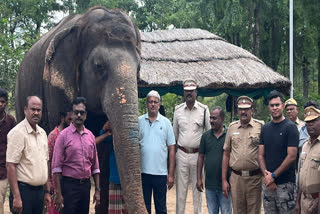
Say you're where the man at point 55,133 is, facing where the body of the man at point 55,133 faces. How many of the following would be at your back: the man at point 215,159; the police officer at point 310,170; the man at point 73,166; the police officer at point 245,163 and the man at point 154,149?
0

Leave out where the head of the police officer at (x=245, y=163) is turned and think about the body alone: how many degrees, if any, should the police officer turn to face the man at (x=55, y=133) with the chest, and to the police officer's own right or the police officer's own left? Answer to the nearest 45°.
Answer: approximately 90° to the police officer's own right

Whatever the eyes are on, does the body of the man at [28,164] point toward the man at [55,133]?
no

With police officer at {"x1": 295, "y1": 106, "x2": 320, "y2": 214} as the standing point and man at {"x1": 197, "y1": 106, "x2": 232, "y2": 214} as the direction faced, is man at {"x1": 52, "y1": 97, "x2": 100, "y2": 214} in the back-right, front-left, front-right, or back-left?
front-left

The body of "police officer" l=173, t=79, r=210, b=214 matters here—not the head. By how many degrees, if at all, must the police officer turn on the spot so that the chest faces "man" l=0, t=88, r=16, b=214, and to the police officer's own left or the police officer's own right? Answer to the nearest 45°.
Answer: approximately 45° to the police officer's own right

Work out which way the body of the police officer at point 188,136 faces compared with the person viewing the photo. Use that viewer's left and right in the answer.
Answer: facing the viewer

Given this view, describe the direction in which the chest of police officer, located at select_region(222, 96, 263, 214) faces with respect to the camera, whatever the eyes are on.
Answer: toward the camera

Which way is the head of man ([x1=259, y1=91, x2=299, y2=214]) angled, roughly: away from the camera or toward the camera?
toward the camera

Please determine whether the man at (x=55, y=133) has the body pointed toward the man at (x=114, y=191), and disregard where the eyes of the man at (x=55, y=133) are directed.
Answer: no

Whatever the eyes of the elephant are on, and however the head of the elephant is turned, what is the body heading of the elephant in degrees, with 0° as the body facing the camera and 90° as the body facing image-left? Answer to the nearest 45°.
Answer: approximately 315°

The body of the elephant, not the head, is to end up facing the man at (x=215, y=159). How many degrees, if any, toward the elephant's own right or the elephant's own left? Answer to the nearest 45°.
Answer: approximately 45° to the elephant's own left

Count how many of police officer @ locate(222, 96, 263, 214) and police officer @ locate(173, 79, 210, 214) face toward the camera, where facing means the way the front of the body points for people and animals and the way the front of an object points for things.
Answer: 2

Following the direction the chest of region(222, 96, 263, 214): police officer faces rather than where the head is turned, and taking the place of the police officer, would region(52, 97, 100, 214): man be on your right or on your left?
on your right

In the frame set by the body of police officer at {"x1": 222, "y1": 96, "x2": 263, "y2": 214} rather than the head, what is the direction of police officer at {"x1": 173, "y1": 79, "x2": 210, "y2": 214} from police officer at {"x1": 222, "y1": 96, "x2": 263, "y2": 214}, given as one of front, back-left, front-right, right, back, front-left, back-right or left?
back-right

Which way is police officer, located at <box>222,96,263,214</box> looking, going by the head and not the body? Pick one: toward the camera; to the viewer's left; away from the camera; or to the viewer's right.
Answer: toward the camera

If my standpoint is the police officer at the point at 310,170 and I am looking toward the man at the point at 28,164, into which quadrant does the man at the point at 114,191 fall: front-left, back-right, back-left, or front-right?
front-right

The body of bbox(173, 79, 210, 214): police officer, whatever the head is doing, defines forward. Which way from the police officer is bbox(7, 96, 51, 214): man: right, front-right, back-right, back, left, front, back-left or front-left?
front-right

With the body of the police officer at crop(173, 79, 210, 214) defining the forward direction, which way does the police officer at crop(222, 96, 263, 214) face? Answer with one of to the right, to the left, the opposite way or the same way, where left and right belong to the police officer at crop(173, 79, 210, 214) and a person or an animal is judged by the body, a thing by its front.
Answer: the same way

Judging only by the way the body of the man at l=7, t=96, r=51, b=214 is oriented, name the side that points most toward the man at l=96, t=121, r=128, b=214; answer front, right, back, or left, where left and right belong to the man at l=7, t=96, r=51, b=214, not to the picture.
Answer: left
